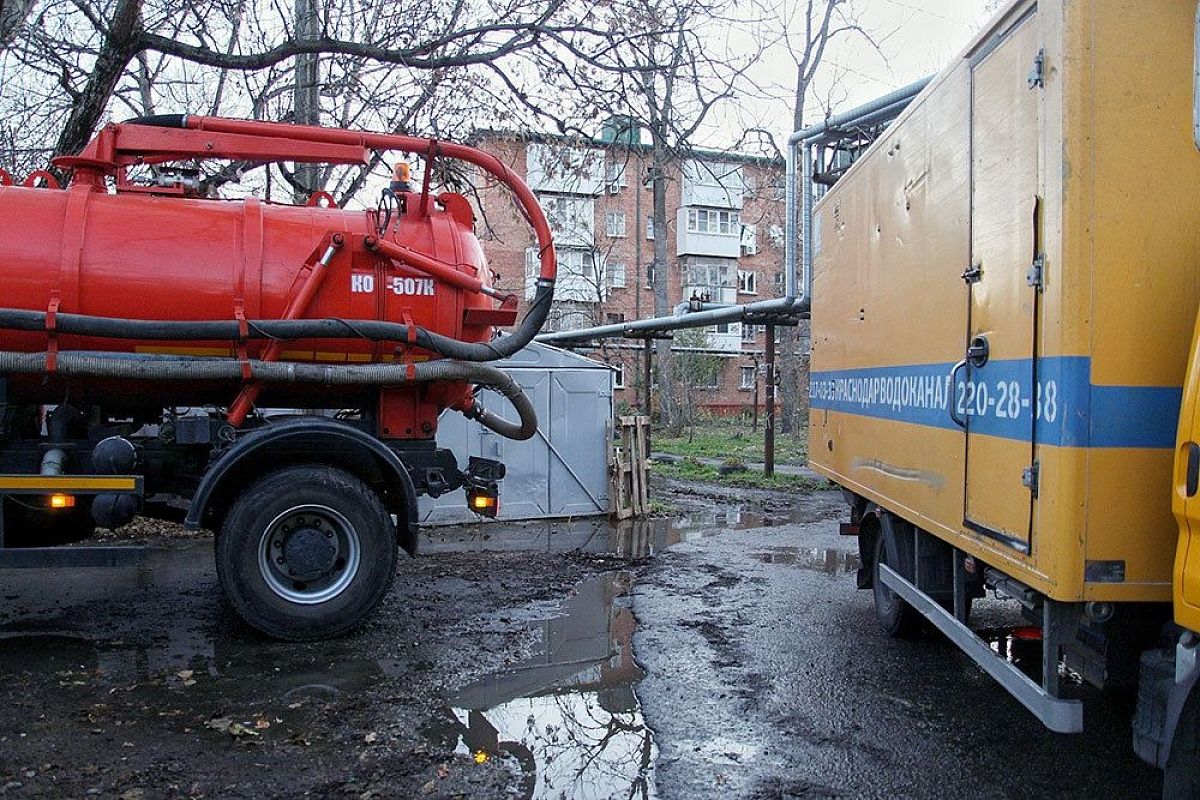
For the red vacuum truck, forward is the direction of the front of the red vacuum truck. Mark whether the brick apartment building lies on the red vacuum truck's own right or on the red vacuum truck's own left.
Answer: on the red vacuum truck's own right

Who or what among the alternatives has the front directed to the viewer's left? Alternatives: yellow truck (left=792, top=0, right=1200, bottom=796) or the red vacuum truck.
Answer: the red vacuum truck

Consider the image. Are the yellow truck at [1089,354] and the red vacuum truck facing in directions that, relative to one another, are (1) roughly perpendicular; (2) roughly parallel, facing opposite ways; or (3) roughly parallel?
roughly perpendicular

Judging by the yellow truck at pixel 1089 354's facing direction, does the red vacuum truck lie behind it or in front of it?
behind

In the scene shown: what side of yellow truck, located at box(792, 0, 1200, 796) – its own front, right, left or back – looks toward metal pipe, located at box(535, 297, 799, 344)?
back

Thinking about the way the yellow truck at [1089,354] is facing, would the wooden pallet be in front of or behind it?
behind

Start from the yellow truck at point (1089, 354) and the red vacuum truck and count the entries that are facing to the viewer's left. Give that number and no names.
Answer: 1

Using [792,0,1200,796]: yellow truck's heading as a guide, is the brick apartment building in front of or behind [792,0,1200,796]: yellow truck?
behind

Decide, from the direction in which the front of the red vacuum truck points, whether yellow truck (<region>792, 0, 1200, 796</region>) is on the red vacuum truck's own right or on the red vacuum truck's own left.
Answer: on the red vacuum truck's own left

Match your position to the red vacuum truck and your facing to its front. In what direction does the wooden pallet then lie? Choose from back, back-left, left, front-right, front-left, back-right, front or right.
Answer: back-right

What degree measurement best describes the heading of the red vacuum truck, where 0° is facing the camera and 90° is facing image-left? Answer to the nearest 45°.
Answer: approximately 90°
